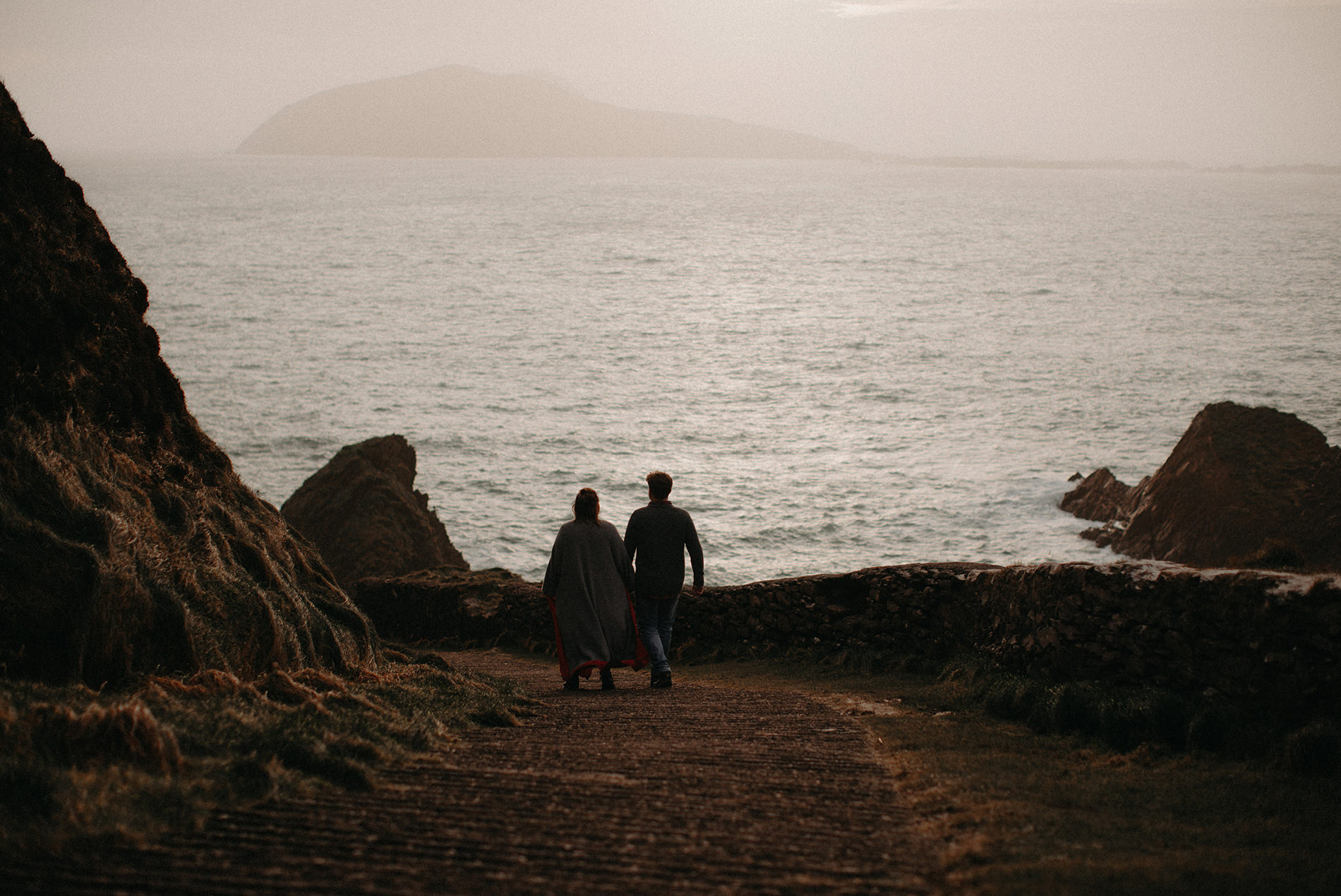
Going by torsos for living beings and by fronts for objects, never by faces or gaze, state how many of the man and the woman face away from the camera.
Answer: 2

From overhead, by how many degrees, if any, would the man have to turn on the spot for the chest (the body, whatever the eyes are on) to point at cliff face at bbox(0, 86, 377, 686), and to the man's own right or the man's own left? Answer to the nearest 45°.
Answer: approximately 135° to the man's own left

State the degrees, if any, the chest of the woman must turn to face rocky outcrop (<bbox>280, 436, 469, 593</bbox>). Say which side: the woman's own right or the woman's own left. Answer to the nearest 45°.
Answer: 0° — they already face it

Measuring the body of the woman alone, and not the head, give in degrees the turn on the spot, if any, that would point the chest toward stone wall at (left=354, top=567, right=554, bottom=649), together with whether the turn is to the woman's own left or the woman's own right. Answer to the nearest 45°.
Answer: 0° — they already face it

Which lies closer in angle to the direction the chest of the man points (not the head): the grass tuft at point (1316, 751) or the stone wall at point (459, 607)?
the stone wall

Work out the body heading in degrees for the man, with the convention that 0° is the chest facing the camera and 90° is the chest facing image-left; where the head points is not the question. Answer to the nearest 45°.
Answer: approximately 180°

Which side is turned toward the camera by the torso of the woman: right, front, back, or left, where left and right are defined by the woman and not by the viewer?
back

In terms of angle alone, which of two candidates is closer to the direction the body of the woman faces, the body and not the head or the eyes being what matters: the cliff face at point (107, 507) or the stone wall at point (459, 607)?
the stone wall
